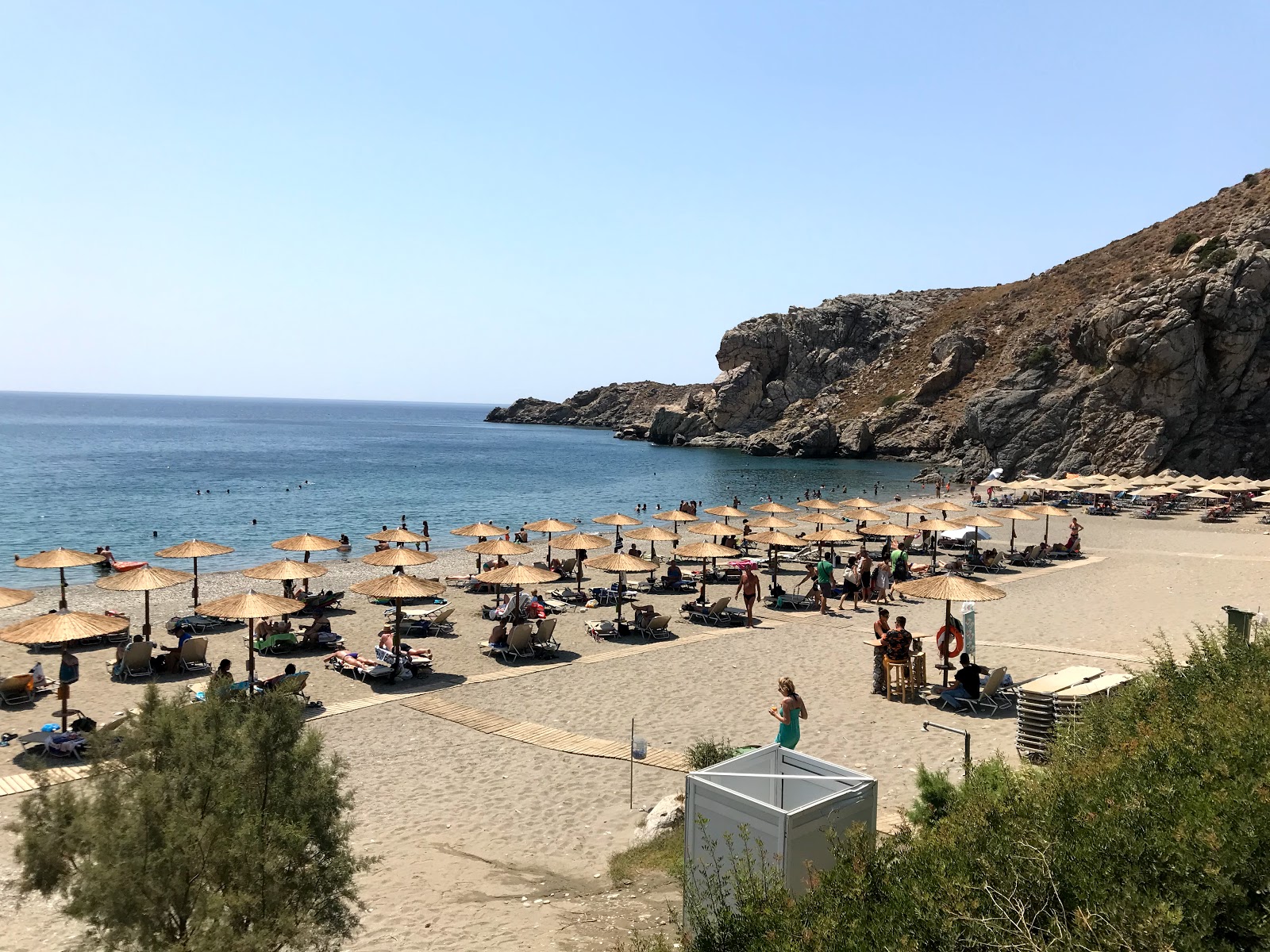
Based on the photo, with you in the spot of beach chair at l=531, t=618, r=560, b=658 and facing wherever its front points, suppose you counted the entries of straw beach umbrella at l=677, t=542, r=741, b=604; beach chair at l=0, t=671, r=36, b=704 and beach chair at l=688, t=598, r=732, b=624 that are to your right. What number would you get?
2

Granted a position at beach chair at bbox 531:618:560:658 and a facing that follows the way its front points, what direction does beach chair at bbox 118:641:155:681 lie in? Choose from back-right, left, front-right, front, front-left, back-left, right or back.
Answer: front-left

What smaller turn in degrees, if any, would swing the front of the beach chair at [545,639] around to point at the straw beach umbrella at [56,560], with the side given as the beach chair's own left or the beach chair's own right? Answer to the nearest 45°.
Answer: approximately 45° to the beach chair's own left

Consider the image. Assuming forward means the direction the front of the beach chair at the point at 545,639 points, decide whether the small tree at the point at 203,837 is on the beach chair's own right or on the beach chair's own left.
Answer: on the beach chair's own left

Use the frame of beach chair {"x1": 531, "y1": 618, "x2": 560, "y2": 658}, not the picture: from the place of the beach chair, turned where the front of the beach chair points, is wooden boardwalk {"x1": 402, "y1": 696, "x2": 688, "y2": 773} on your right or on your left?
on your left

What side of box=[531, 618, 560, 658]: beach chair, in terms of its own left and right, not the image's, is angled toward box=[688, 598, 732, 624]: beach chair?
right

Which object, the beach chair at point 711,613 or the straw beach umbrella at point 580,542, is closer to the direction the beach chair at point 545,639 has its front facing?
the straw beach umbrella

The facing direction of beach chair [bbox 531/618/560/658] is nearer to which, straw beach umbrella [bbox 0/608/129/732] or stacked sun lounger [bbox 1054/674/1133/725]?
the straw beach umbrella
